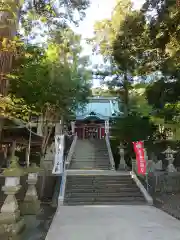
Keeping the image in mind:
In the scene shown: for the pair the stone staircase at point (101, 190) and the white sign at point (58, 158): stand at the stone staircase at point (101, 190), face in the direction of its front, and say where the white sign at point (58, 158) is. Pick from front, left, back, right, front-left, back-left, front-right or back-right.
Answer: back-right

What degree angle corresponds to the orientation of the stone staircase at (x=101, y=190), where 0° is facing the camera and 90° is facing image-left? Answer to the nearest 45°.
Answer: approximately 0°

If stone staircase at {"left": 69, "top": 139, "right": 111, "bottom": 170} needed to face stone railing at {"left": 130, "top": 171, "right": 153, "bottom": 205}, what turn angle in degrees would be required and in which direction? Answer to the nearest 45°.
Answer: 0° — it already faces it

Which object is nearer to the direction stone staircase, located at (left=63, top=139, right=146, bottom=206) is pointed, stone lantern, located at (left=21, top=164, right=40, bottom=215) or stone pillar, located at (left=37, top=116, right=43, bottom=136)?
the stone lantern

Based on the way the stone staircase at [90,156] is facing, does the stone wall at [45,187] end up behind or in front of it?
in front
